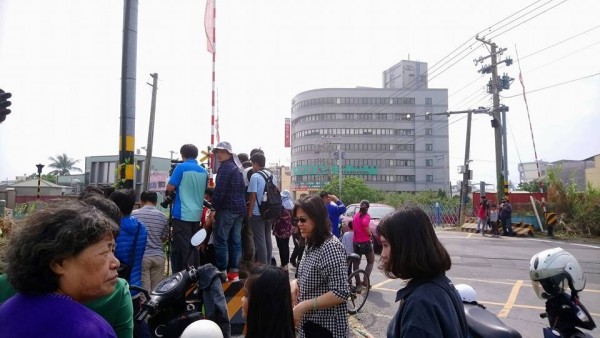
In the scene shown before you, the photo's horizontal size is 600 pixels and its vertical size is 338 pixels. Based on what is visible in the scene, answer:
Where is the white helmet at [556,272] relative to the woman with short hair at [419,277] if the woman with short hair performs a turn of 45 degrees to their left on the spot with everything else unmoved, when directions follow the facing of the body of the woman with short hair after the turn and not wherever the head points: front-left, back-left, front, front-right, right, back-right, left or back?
back

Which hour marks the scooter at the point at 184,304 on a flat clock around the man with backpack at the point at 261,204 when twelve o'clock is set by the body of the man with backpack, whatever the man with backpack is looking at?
The scooter is roughly at 8 o'clock from the man with backpack.

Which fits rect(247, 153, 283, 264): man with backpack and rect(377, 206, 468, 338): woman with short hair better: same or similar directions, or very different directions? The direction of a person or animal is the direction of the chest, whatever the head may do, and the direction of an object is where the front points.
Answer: same or similar directions

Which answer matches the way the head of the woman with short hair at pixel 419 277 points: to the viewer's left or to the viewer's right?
to the viewer's left

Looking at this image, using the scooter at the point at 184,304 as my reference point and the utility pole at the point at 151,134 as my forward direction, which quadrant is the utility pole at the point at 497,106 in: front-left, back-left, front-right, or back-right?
front-right

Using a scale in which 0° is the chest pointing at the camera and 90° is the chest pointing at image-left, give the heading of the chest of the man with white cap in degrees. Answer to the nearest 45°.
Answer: approximately 90°

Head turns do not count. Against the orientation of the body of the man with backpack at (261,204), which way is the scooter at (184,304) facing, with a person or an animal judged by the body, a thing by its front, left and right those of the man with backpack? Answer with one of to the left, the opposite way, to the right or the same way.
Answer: the same way

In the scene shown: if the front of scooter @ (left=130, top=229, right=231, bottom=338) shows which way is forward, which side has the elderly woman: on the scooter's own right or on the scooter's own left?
on the scooter's own left

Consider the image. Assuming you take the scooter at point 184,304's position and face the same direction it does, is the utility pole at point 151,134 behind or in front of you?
in front

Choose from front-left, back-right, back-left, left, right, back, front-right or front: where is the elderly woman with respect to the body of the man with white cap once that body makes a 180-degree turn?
right

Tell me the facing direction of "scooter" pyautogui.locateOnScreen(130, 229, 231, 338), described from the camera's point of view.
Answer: facing away from the viewer and to the left of the viewer

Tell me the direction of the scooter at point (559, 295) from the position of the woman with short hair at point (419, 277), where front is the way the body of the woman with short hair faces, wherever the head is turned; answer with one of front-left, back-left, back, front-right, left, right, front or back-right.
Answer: back-right
